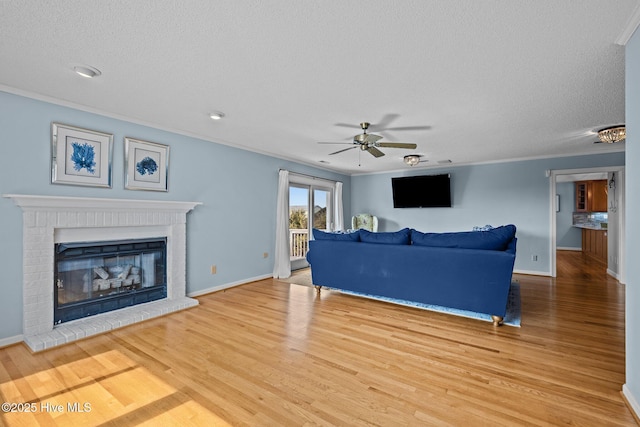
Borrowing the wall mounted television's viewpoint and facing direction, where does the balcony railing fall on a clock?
The balcony railing is roughly at 2 o'clock from the wall mounted television.

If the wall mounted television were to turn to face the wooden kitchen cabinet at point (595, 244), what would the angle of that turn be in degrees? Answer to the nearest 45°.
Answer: approximately 135° to its left

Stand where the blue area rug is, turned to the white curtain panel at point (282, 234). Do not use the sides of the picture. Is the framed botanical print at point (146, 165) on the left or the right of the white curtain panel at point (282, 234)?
left

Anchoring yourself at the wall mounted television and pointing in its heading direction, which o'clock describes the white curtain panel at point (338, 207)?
The white curtain panel is roughly at 3 o'clock from the wall mounted television.

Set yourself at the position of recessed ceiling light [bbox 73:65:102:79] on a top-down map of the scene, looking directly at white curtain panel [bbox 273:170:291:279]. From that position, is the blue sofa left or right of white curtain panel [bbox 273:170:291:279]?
right

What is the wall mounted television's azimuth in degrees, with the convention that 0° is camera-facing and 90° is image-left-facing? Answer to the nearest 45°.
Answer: approximately 0°

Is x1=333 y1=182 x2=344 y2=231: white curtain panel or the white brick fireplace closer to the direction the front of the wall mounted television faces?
the white brick fireplace

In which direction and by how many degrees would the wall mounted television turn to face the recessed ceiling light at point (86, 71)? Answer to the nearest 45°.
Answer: approximately 45° to its right

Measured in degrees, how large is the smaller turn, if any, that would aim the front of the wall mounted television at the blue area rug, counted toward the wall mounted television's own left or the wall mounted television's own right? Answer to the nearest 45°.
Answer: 0° — it already faces it

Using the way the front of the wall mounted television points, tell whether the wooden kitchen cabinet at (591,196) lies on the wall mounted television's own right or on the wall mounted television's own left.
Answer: on the wall mounted television's own left
